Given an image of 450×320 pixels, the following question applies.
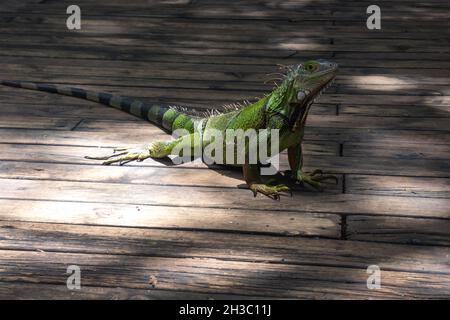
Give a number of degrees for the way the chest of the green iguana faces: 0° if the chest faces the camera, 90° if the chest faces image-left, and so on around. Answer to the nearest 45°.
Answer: approximately 315°
